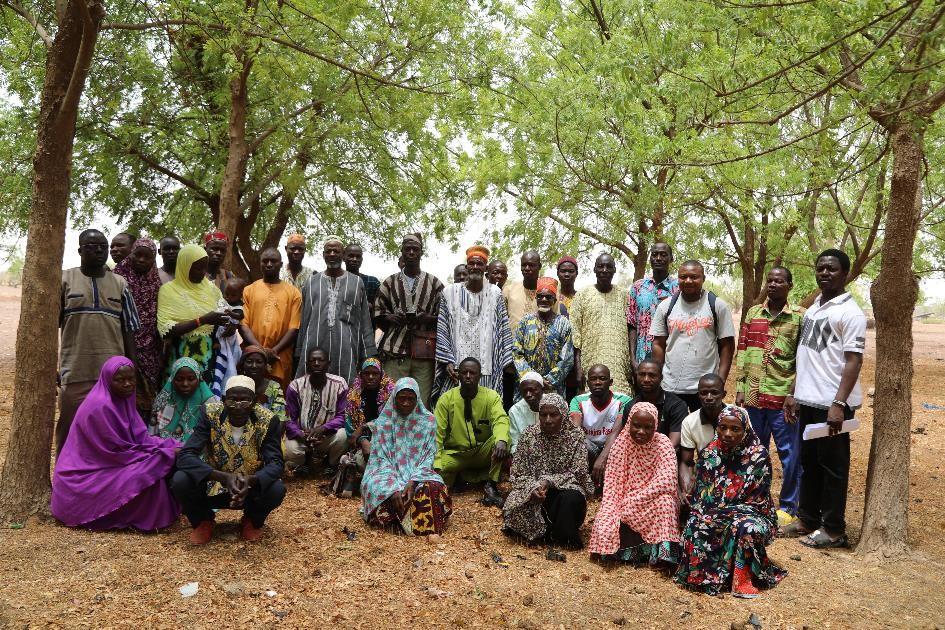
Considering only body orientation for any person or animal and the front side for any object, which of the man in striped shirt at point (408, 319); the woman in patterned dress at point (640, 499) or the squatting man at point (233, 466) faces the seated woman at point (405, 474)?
the man in striped shirt

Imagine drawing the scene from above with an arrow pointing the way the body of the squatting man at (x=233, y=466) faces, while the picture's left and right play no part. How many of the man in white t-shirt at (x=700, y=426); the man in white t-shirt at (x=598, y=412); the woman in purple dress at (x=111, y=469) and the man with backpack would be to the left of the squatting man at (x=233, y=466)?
3

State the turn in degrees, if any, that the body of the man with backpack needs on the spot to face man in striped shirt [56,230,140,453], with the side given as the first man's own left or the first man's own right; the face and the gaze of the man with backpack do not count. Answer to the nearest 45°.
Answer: approximately 45° to the first man's own right

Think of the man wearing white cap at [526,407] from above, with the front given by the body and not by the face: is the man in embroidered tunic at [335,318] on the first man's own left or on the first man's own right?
on the first man's own right

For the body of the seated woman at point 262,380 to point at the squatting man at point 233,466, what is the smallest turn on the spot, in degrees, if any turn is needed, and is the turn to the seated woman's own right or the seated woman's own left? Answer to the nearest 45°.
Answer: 0° — they already face them
